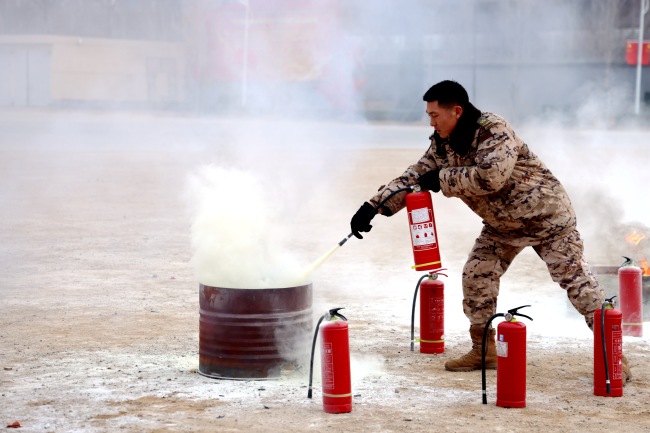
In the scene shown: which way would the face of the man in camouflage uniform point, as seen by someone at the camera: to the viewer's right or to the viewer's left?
to the viewer's left

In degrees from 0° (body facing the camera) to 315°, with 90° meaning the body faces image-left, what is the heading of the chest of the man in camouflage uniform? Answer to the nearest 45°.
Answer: approximately 90°

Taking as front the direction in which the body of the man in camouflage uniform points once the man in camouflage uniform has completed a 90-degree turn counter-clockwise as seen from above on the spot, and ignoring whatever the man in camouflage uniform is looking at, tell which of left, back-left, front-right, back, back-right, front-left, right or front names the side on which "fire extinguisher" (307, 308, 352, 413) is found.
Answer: front-right

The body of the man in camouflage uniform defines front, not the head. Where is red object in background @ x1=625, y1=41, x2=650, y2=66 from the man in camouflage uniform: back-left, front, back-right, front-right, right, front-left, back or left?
right

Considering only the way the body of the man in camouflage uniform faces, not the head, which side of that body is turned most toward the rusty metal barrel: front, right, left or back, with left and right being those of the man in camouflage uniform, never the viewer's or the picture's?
front

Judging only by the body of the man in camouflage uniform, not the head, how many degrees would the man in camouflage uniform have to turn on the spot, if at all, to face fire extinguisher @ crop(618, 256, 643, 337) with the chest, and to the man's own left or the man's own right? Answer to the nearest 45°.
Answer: approximately 135° to the man's own right
